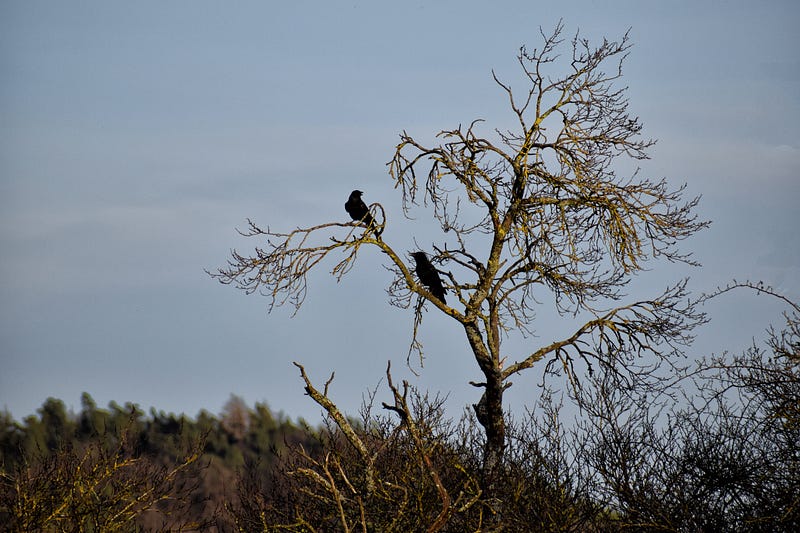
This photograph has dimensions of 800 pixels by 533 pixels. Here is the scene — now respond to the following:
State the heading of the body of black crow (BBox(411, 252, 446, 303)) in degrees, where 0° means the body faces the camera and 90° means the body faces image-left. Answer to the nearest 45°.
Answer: approximately 90°

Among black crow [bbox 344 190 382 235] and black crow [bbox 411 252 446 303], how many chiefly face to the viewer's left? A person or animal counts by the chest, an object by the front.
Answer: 2

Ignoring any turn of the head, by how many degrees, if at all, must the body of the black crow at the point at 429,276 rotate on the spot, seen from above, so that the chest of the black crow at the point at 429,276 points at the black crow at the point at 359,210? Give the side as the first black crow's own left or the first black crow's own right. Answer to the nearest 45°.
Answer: approximately 45° to the first black crow's own left

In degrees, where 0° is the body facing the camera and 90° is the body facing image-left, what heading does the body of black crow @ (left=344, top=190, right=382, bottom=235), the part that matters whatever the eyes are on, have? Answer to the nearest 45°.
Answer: approximately 90°

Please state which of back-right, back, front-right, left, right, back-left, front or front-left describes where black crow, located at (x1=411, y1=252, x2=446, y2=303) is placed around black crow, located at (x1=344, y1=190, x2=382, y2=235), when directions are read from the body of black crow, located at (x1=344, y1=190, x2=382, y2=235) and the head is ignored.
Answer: back-right

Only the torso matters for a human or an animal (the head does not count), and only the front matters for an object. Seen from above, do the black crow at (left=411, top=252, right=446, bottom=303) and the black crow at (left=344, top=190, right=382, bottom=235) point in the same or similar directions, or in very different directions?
same or similar directions
